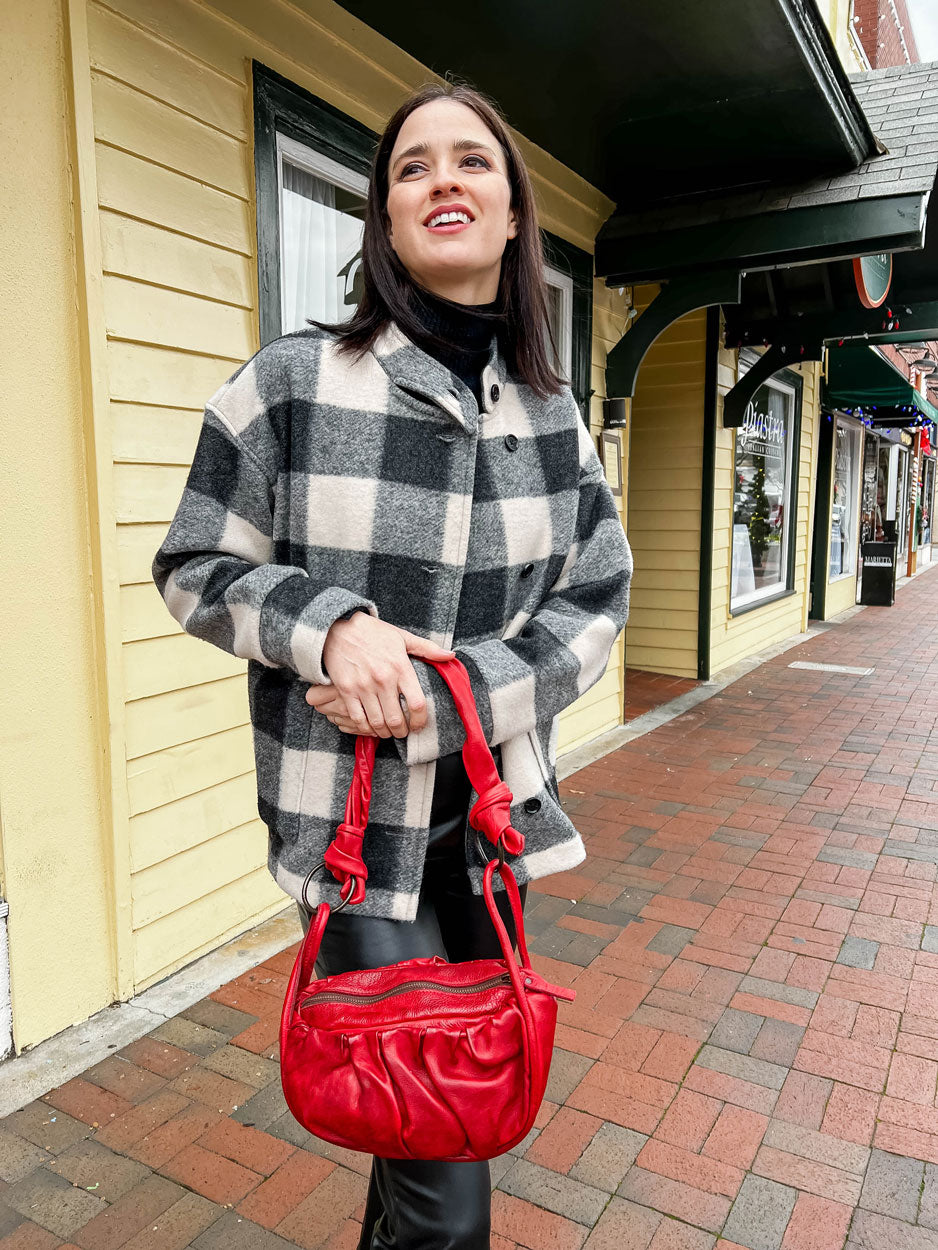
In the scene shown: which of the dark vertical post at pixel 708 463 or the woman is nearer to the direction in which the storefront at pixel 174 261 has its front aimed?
the woman

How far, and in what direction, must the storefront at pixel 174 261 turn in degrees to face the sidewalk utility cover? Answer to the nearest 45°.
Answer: approximately 90° to its left

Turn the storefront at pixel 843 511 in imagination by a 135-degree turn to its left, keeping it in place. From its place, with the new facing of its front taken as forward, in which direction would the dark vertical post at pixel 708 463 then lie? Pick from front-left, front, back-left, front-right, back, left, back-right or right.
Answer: back-left

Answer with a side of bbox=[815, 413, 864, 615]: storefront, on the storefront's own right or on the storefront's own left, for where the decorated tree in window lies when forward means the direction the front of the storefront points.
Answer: on the storefront's own right

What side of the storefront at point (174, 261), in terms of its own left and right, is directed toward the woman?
front

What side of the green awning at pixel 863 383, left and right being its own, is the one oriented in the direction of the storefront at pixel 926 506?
left

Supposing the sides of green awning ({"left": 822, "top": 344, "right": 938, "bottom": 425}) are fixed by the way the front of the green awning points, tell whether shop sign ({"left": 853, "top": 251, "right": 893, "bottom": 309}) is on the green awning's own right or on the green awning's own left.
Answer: on the green awning's own right

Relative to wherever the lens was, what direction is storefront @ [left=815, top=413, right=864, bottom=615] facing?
facing to the right of the viewer

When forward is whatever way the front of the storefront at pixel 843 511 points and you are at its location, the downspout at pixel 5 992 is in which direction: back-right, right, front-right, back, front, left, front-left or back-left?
right

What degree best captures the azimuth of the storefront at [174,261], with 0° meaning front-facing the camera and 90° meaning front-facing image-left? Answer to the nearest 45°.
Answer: approximately 315°

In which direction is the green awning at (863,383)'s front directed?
to the viewer's right
